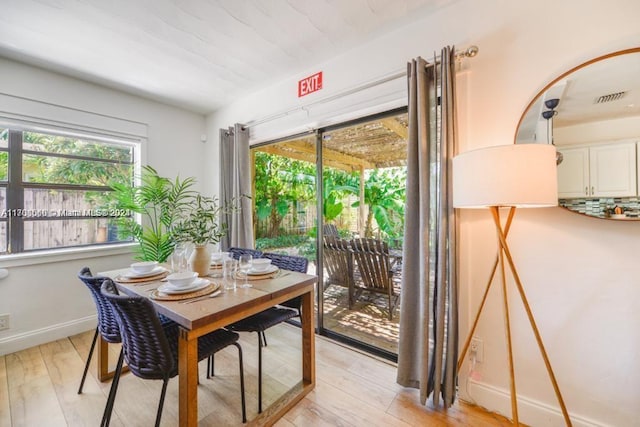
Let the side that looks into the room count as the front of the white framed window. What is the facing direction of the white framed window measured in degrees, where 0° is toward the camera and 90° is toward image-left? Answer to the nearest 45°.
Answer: approximately 315°

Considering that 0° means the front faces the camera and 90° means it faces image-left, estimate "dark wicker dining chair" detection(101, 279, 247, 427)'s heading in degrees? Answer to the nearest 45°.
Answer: approximately 225°

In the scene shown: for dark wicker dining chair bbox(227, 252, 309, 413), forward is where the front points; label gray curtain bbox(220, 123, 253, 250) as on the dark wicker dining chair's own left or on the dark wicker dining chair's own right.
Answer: on the dark wicker dining chair's own right

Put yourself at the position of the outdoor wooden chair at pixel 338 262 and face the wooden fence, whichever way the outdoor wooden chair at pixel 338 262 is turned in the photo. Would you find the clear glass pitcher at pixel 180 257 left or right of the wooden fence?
left

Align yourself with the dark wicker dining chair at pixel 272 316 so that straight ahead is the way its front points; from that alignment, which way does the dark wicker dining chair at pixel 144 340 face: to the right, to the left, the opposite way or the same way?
the opposite way

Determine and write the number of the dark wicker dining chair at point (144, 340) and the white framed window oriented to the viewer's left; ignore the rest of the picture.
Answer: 0

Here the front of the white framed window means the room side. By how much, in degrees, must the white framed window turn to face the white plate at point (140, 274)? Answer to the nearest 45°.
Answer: approximately 45° to its right

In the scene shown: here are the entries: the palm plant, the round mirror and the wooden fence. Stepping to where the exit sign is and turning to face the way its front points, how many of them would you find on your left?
1
